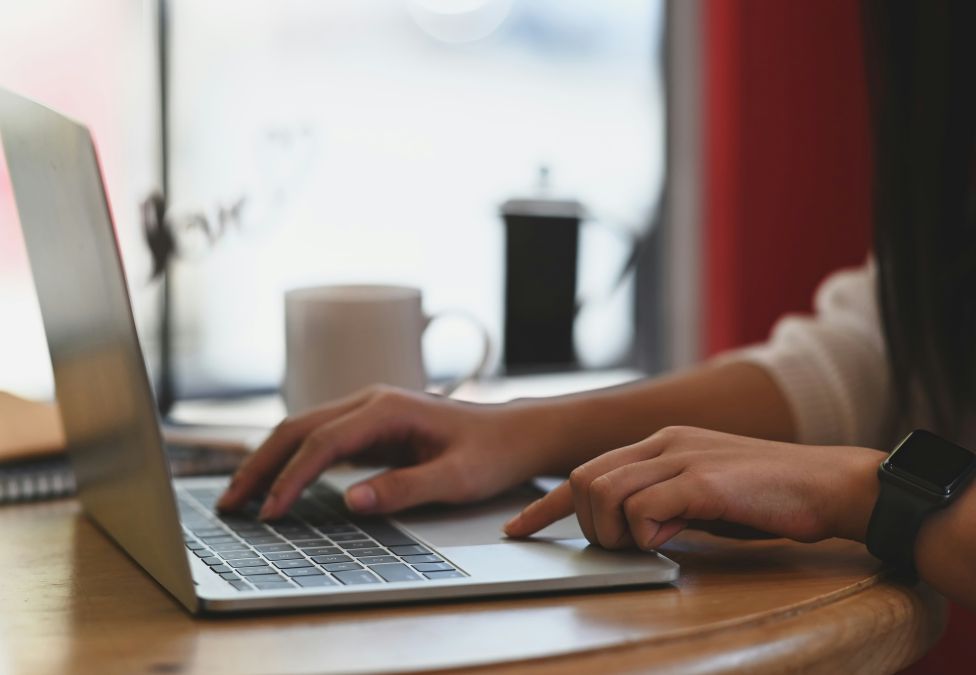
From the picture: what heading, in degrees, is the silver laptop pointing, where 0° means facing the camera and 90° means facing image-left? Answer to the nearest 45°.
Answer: approximately 270°

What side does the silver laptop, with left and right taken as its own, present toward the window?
left

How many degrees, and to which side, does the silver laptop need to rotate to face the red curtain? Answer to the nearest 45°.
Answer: approximately 45° to its left

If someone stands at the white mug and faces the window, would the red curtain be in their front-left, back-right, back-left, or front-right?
front-right
